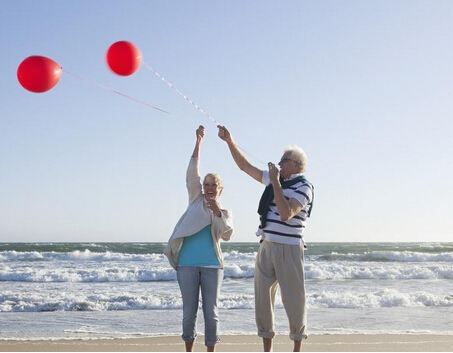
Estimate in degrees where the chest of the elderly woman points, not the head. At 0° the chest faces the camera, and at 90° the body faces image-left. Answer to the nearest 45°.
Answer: approximately 0°

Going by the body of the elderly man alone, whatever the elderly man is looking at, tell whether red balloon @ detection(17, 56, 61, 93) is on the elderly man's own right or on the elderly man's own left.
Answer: on the elderly man's own right

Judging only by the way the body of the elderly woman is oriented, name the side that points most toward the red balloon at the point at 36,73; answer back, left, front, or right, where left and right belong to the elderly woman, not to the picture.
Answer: right
